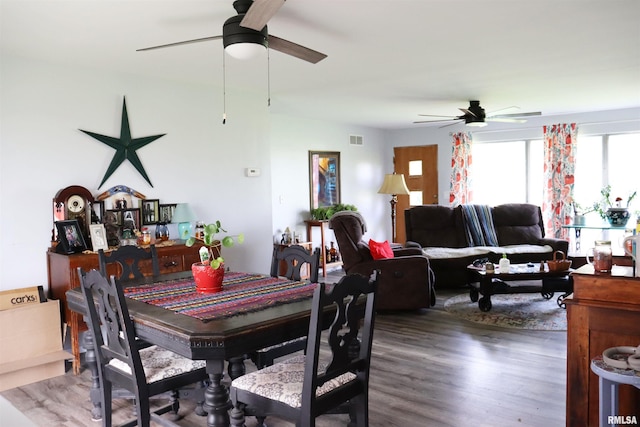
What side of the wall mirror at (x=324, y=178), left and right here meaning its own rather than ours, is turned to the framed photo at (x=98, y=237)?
right

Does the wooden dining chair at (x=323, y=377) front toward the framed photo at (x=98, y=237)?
yes

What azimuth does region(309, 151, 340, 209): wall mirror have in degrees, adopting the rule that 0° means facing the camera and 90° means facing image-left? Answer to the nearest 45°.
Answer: approximately 315°

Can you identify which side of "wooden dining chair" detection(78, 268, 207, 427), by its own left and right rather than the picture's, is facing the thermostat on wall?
front

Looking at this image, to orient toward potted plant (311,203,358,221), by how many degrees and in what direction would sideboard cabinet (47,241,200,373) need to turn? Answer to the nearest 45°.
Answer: approximately 90° to its left

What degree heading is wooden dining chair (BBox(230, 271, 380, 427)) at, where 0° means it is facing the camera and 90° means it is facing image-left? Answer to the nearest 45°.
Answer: approximately 135°

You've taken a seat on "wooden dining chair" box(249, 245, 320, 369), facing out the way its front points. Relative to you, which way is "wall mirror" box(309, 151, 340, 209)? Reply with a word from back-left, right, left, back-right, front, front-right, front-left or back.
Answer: back-right

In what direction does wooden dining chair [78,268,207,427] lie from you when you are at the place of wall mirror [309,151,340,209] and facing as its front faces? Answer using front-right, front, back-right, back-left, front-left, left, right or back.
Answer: front-right

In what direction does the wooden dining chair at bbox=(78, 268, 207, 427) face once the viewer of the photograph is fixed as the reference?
facing away from the viewer and to the right of the viewer

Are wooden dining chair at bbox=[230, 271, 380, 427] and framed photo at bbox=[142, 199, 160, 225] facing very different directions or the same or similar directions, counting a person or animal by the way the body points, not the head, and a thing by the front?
very different directions

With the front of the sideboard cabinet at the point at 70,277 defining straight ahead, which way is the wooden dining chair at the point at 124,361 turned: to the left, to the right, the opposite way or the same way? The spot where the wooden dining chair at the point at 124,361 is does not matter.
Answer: to the left

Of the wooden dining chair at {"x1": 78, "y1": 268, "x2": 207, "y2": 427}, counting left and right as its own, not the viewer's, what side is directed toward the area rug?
front

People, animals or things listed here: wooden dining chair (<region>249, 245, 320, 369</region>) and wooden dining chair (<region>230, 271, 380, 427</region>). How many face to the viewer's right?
0

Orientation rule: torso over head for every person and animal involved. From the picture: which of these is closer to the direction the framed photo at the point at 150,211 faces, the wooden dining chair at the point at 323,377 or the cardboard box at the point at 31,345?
the wooden dining chair

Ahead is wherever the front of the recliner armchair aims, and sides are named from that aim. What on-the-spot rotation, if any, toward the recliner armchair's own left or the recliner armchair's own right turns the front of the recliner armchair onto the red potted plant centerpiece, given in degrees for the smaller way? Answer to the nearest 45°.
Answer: approximately 90° to the recliner armchair's own right

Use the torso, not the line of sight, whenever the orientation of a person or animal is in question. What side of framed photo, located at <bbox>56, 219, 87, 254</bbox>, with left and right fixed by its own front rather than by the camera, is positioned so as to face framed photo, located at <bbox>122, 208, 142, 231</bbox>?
left

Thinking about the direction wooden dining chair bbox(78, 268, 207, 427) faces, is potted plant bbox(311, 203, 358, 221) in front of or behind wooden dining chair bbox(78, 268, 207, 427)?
in front

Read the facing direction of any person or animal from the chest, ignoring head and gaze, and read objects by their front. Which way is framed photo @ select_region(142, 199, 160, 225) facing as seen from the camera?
toward the camera
